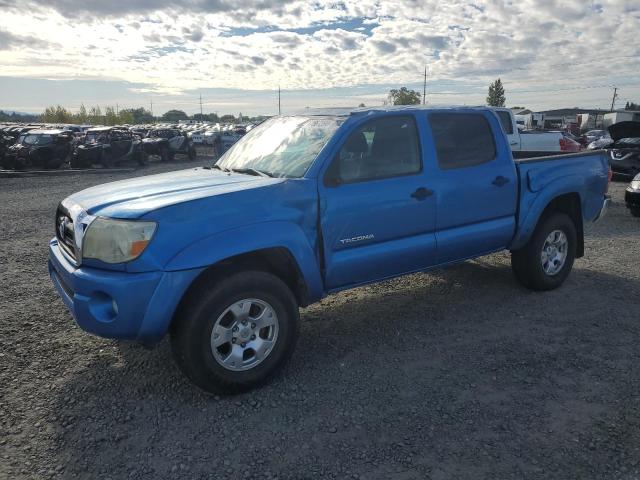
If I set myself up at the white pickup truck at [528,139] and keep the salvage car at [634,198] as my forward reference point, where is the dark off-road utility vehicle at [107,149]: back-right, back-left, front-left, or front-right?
back-right

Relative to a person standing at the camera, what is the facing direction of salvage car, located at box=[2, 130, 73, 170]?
facing the viewer and to the left of the viewer

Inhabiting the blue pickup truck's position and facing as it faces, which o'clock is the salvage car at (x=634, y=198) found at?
The salvage car is roughly at 6 o'clock from the blue pickup truck.

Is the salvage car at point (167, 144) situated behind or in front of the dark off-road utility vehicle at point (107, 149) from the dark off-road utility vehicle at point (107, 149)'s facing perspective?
behind

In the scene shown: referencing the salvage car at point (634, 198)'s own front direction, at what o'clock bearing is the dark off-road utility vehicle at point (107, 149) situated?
the dark off-road utility vehicle at point (107, 149) is roughly at 2 o'clock from the salvage car at point (634, 198).

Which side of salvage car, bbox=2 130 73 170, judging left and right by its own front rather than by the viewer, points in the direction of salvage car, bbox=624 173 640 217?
left

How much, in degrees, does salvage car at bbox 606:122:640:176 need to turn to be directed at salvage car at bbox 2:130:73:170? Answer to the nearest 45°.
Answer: approximately 45° to its right

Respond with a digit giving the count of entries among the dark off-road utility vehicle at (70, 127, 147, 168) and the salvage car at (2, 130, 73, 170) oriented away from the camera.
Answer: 0

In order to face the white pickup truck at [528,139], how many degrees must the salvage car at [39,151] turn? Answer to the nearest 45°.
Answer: approximately 90° to its left

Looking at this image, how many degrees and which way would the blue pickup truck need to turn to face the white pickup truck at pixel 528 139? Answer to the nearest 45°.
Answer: approximately 180°

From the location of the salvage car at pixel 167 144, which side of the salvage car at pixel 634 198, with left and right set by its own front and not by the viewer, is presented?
right

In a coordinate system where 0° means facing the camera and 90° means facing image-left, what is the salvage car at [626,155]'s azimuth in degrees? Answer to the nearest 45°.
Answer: approximately 45°
